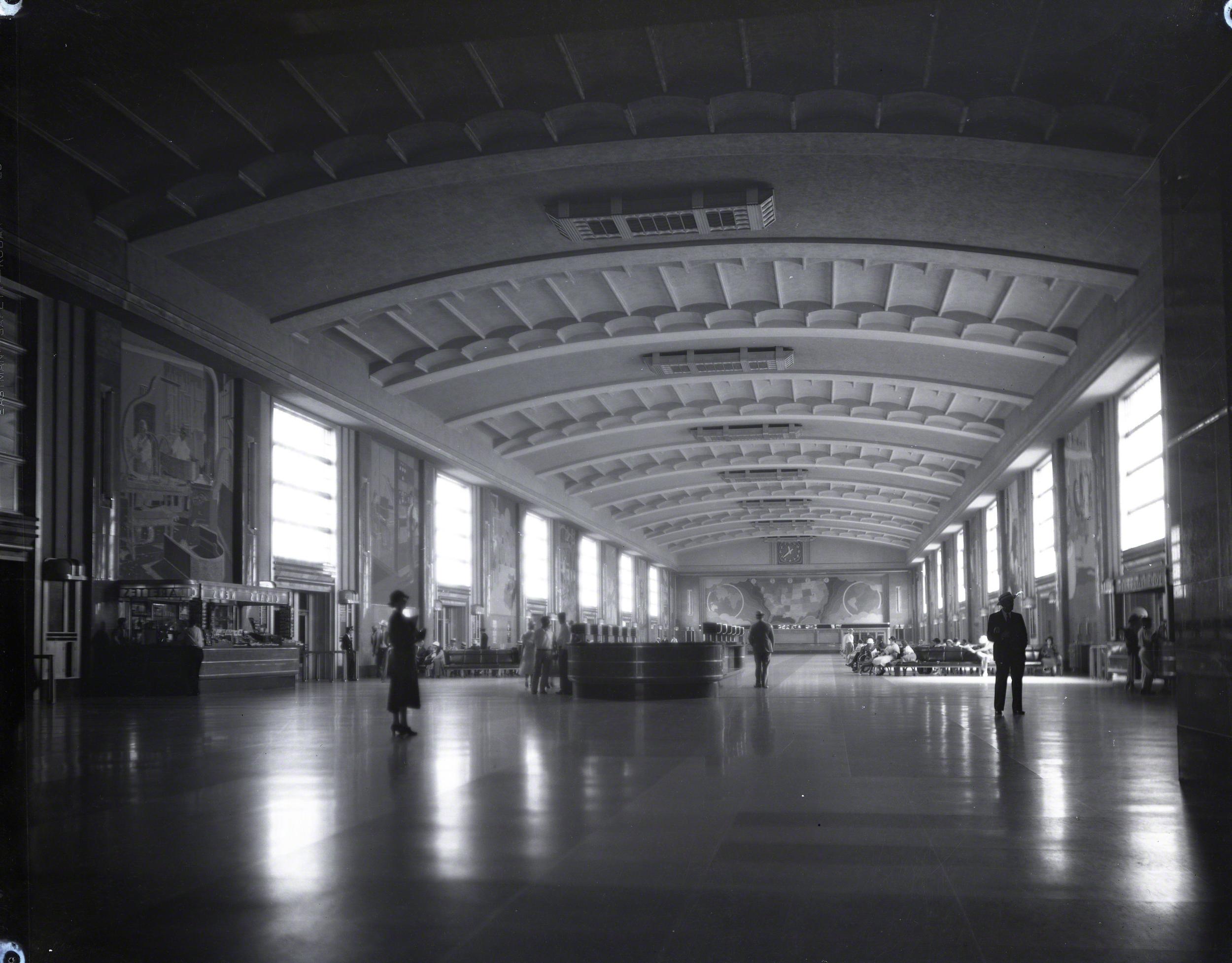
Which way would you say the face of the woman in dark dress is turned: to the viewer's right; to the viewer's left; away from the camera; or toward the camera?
to the viewer's right

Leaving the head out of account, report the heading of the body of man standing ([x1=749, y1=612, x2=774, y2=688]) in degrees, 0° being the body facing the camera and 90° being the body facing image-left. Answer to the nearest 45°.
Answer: approximately 180°

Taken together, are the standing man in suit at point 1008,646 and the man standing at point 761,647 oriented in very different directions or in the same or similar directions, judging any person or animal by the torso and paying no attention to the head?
very different directions

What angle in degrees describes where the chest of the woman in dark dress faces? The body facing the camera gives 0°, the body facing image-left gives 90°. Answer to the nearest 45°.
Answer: approximately 270°

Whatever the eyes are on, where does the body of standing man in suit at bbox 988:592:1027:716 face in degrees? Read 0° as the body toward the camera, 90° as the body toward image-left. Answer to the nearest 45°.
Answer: approximately 0°

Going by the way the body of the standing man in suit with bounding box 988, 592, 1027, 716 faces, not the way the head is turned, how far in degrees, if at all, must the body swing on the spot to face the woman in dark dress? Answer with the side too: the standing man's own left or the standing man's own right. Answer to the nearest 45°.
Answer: approximately 45° to the standing man's own right
